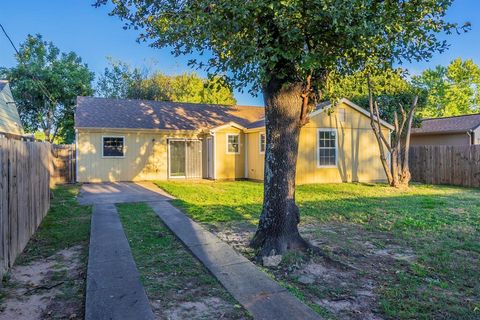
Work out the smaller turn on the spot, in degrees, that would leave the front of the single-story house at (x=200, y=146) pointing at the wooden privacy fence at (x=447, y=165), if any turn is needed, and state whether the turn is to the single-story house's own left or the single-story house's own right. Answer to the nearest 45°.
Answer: approximately 90° to the single-story house's own left

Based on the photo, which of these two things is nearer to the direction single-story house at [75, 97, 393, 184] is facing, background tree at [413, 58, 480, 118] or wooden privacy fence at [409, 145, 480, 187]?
the wooden privacy fence

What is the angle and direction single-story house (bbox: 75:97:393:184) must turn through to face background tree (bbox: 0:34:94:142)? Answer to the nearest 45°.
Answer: approximately 135° to its right

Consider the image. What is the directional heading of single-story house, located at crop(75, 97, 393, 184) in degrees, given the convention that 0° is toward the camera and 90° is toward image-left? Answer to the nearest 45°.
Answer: approximately 0°

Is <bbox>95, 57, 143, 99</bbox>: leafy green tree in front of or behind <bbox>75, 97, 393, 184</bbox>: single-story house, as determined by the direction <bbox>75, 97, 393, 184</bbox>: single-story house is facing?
behind

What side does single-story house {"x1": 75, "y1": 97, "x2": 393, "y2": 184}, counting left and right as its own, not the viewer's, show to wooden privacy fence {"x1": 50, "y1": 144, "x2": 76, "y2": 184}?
right

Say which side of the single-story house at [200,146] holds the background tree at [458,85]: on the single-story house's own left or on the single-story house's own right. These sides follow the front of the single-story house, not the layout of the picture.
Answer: on the single-story house's own left
